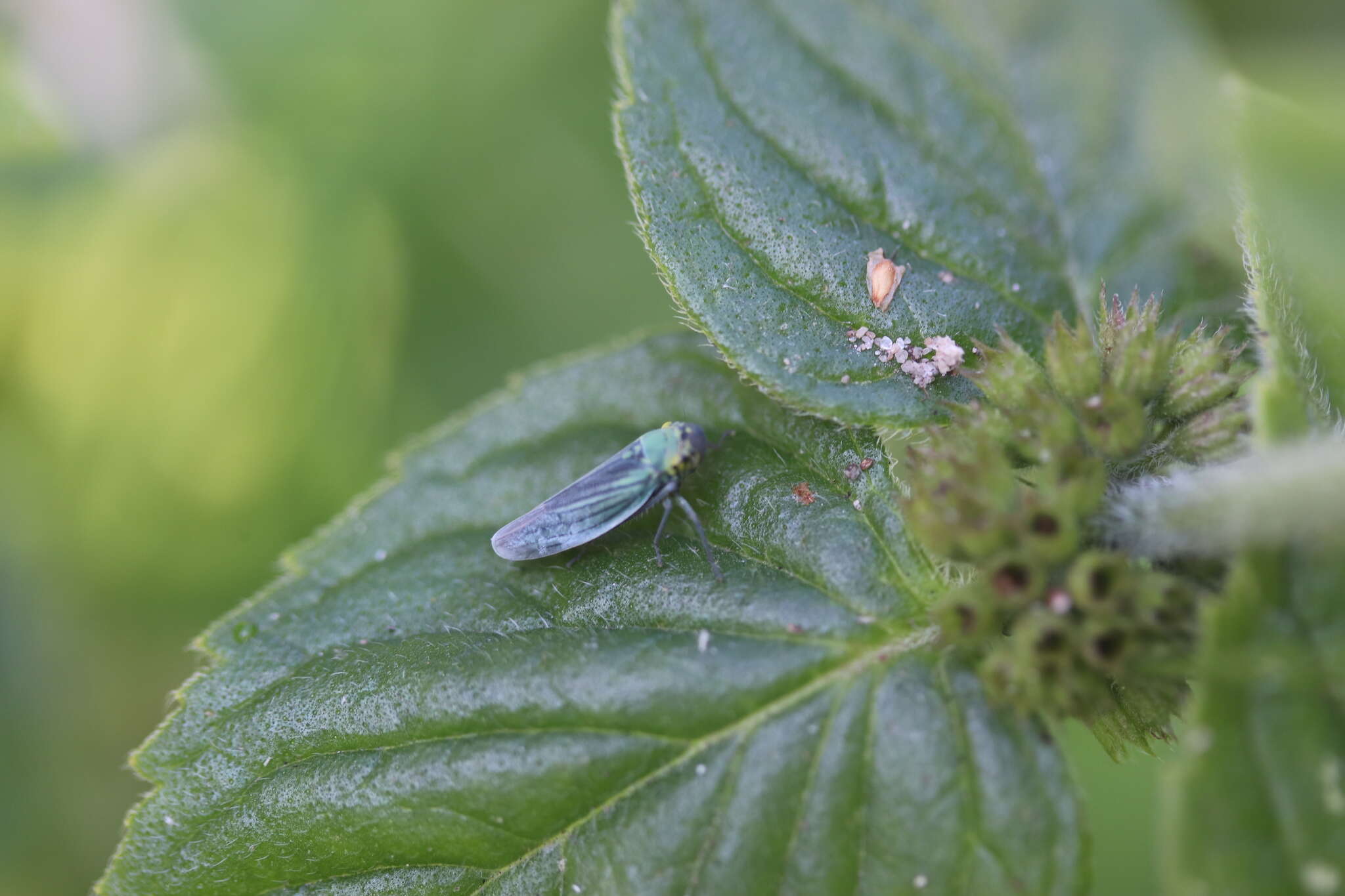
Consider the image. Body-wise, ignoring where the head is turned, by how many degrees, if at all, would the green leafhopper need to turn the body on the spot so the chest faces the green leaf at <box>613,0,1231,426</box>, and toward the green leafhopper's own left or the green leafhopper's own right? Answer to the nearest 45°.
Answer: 0° — it already faces it

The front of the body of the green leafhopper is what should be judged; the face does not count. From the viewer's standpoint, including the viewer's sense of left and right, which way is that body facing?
facing to the right of the viewer

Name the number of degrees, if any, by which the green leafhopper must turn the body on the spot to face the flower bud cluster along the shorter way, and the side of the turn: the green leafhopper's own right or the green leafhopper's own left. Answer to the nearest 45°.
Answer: approximately 45° to the green leafhopper's own right
